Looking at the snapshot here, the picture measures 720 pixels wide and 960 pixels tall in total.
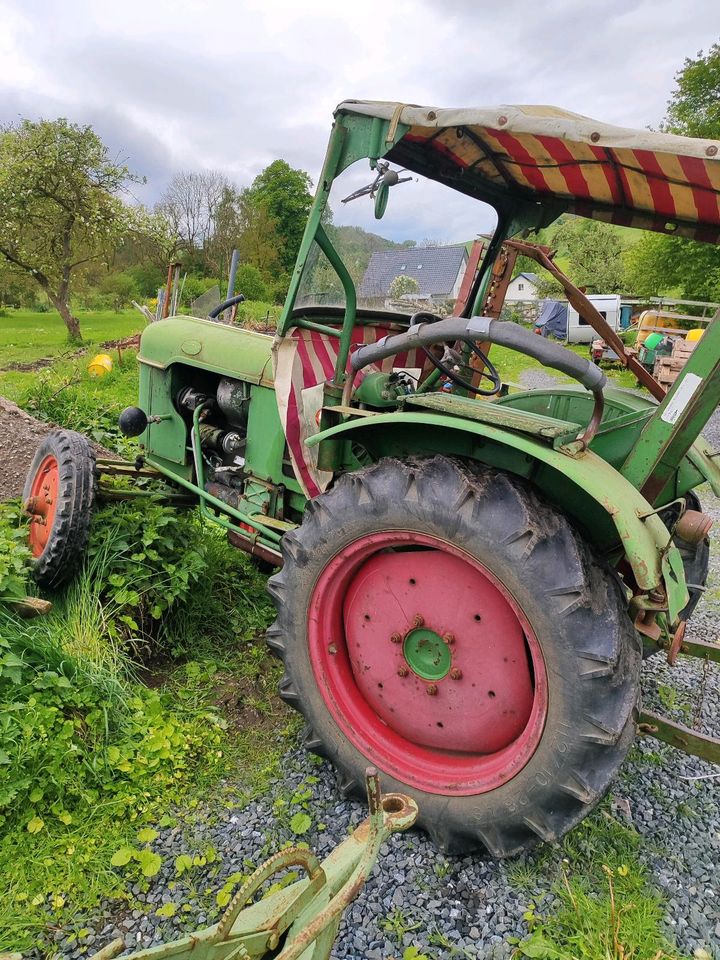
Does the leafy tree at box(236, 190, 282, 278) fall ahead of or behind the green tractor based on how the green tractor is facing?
ahead

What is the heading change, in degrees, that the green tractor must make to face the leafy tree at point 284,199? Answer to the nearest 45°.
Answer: approximately 45° to its right

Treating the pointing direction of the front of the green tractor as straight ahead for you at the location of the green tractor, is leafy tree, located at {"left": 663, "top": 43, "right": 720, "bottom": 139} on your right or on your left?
on your right

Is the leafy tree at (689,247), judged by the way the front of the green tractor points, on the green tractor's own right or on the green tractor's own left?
on the green tractor's own right

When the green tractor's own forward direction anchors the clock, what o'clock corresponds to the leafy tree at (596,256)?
The leafy tree is roughly at 2 o'clock from the green tractor.

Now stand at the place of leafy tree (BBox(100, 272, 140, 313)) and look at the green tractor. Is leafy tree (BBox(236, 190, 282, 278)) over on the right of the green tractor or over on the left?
left

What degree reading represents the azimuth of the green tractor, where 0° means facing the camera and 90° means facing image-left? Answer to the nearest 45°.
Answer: approximately 135°

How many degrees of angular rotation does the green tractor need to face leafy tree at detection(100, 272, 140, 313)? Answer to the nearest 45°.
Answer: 0° — it already faces it

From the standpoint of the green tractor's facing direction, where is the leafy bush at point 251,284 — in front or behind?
in front

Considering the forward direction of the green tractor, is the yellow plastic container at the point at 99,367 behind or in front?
in front
